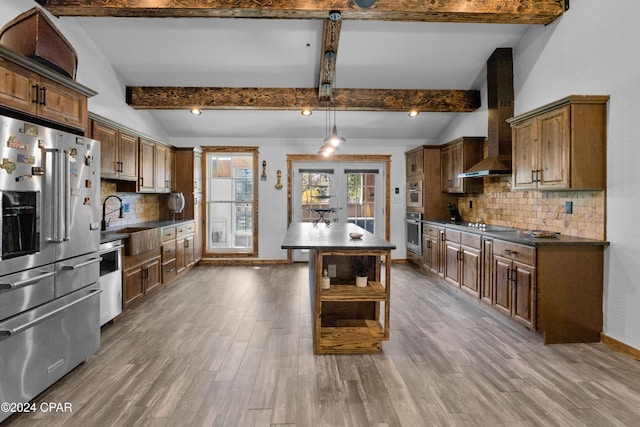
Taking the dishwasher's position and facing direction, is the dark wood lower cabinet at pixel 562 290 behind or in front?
in front

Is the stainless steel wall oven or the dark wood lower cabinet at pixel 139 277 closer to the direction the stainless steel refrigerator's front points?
the stainless steel wall oven

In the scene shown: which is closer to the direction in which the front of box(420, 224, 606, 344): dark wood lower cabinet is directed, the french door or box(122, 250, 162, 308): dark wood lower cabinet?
the dark wood lower cabinet

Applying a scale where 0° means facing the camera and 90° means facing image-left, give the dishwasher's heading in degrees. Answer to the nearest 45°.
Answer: approximately 315°

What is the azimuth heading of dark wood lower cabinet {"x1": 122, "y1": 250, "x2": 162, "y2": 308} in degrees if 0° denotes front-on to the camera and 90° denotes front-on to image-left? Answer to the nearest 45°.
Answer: approximately 315°

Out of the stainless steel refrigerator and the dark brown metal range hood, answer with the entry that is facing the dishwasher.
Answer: the dark brown metal range hood

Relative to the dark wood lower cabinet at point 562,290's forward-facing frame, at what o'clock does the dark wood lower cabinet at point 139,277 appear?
the dark wood lower cabinet at point 139,277 is roughly at 1 o'clock from the dark wood lower cabinet at point 562,290.

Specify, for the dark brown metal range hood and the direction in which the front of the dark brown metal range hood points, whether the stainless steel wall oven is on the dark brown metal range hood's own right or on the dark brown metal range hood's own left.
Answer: on the dark brown metal range hood's own right

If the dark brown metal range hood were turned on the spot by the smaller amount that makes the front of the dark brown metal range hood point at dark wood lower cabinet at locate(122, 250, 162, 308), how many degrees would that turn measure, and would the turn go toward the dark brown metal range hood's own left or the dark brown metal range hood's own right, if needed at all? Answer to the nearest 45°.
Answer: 0° — it already faces it

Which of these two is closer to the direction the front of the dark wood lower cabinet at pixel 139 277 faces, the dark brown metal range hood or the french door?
the dark brown metal range hood
